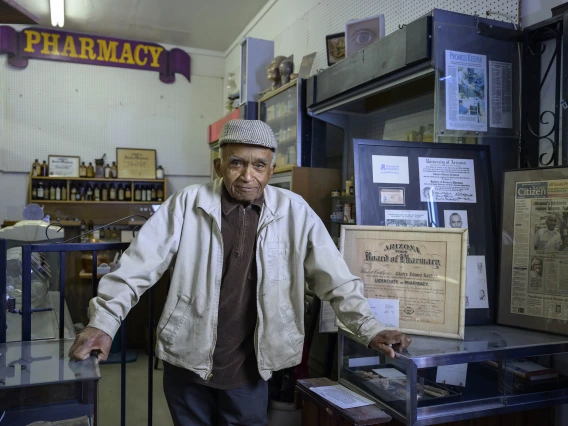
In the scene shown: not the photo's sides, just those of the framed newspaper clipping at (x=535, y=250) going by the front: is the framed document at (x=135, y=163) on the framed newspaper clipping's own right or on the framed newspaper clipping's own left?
on the framed newspaper clipping's own right

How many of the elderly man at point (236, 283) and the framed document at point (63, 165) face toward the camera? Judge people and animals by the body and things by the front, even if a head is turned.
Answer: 2

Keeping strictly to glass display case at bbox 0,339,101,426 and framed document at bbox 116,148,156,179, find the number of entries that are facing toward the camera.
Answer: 2

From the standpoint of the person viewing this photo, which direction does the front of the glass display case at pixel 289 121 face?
facing the viewer and to the left of the viewer

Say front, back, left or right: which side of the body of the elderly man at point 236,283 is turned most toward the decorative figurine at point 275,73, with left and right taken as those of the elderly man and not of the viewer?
back

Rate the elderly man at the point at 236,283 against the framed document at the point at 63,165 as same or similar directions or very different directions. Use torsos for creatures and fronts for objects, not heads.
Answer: same or similar directions

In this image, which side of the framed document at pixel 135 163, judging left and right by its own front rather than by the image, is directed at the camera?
front

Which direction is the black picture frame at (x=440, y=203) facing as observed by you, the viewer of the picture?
facing the viewer

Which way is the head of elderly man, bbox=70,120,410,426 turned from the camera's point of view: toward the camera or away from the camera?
toward the camera

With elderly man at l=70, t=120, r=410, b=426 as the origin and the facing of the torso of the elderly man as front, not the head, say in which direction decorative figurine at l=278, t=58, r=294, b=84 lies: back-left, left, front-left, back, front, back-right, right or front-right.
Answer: back

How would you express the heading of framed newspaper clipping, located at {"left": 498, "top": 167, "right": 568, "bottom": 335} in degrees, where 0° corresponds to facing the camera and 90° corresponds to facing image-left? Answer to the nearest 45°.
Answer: approximately 45°

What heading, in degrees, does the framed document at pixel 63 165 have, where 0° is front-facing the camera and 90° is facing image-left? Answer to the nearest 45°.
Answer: approximately 0°

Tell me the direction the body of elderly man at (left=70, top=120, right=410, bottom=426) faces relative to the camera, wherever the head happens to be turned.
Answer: toward the camera
